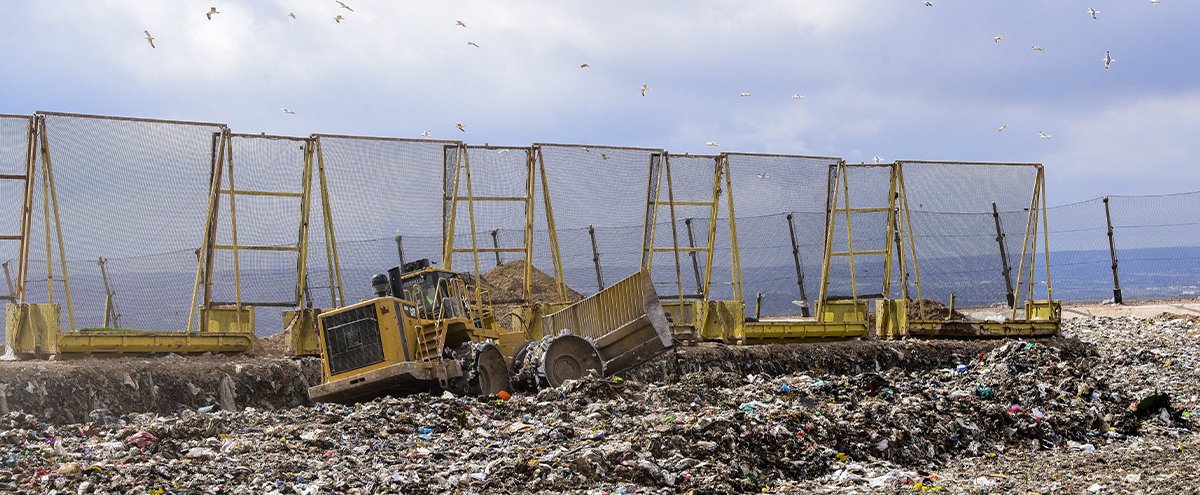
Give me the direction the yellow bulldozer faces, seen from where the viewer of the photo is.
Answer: facing away from the viewer and to the right of the viewer

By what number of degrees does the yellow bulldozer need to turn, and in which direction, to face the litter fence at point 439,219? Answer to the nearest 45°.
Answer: approximately 45° to its left

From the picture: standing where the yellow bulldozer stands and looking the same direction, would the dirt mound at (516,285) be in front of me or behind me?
in front

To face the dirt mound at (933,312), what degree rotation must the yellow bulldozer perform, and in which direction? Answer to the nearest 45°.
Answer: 0° — it already faces it

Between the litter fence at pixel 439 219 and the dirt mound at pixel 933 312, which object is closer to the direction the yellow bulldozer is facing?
the dirt mound

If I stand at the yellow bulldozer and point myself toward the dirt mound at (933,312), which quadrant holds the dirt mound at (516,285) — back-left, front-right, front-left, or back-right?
front-left
